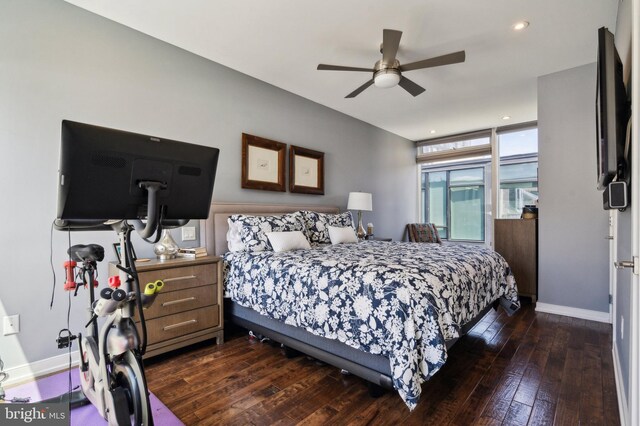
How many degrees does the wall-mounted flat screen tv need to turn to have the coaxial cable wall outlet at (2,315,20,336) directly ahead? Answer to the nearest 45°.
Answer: approximately 45° to its left

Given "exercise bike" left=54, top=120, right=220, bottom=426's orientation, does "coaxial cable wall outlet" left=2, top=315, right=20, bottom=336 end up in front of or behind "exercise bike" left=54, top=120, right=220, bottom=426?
behind

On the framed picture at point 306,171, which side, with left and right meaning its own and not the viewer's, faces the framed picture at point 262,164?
right

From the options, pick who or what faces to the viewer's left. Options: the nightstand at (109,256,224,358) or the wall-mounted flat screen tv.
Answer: the wall-mounted flat screen tv

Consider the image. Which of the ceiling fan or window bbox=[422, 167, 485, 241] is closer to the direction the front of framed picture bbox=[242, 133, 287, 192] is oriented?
the ceiling fan

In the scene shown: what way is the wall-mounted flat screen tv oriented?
to the viewer's left

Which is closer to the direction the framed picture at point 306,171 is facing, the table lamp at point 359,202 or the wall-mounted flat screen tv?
the wall-mounted flat screen tv

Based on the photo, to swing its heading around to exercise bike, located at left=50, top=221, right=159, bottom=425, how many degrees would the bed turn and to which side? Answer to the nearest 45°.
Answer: approximately 90° to its right
